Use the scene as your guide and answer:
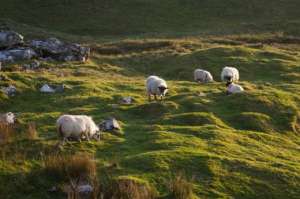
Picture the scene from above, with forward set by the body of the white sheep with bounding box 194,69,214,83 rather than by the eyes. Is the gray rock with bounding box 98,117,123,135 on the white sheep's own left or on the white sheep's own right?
on the white sheep's own right

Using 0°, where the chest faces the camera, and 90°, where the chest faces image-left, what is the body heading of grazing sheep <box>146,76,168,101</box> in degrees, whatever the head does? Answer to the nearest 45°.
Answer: approximately 315°

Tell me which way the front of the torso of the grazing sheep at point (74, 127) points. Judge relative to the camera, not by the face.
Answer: to the viewer's right

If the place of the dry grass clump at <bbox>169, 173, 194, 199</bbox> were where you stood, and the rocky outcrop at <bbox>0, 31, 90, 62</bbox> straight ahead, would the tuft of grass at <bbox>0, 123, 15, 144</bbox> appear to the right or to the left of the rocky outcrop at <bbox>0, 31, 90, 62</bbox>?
left

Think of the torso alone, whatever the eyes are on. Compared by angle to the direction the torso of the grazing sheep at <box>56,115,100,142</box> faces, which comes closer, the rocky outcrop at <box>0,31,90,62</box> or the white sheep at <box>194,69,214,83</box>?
the white sheep

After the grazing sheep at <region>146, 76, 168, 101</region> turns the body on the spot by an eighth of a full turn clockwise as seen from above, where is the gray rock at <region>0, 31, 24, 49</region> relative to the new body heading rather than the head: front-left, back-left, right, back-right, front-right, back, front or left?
back-right
